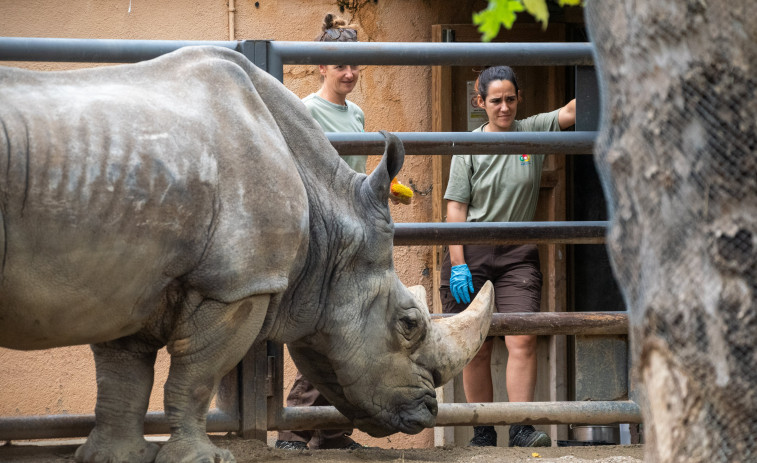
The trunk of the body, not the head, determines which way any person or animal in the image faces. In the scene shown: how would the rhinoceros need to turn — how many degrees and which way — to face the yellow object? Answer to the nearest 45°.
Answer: approximately 45° to its left

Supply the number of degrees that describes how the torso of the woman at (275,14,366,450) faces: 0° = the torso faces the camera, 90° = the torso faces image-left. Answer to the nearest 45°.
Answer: approximately 315°

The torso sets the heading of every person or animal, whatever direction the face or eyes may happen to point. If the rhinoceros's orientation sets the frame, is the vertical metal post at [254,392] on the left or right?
on its left

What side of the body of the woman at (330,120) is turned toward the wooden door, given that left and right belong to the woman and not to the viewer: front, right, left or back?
left

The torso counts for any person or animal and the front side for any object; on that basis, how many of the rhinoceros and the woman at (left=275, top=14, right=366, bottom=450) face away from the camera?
0

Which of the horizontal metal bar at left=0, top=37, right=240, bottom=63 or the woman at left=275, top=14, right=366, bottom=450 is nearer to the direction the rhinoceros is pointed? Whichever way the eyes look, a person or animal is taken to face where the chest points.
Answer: the woman

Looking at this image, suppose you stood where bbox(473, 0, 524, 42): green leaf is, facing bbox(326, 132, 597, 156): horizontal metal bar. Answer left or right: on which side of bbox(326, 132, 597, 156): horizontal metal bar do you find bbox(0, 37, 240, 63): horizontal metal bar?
left

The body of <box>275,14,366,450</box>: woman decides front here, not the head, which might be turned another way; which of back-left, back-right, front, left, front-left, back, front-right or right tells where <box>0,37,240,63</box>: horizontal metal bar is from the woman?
right

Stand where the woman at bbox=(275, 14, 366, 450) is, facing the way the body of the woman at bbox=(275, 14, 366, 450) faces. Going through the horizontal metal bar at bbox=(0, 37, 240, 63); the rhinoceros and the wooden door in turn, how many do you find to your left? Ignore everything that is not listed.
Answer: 1

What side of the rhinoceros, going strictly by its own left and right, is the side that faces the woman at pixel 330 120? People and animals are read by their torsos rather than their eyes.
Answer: left

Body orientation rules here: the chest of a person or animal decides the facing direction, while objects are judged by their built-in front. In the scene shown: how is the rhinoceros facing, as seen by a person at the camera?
facing to the right of the viewer
